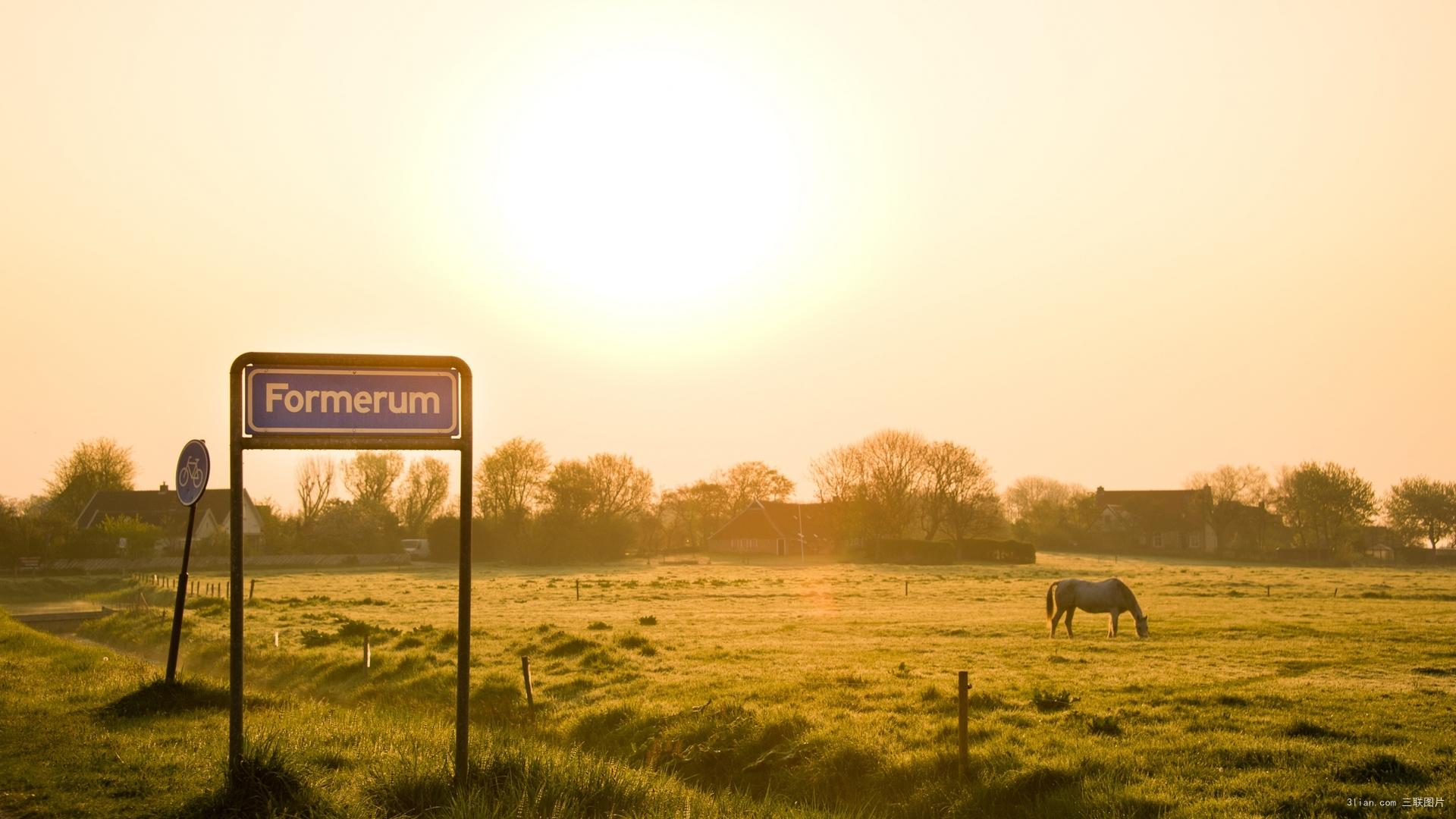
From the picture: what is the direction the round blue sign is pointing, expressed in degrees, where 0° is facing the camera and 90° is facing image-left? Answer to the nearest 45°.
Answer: approximately 45°

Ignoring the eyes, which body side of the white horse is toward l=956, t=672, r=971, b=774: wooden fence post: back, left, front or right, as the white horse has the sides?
right

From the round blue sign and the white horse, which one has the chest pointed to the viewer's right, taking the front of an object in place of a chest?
the white horse

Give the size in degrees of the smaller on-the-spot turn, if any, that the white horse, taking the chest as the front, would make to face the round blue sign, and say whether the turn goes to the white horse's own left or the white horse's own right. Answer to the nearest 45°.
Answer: approximately 135° to the white horse's own right

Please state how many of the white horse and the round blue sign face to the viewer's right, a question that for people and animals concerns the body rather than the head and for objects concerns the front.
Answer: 1

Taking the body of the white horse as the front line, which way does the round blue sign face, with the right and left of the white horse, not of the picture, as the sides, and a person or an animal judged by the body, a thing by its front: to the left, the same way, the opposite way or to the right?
to the right

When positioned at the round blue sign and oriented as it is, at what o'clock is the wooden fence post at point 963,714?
The wooden fence post is roughly at 9 o'clock from the round blue sign.

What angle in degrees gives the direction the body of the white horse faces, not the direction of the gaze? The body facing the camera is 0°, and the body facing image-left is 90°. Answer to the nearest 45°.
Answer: approximately 270°
